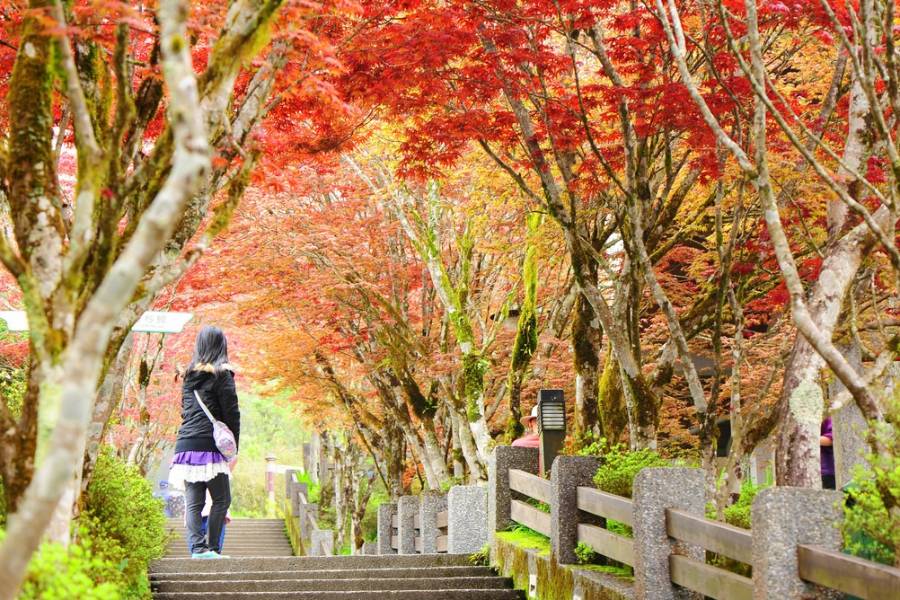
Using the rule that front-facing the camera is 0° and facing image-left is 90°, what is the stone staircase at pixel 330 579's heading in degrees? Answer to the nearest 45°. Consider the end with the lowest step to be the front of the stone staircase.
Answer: approximately 0°

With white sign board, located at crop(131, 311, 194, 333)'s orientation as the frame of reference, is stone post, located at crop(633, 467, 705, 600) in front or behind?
in front

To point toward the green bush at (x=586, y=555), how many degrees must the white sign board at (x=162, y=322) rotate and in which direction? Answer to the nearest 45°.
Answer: approximately 45° to its left

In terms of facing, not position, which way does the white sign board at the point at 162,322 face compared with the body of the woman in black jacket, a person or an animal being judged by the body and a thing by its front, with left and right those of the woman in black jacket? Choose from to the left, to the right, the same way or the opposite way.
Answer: the opposite way

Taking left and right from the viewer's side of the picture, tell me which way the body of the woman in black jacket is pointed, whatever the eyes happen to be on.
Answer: facing away from the viewer

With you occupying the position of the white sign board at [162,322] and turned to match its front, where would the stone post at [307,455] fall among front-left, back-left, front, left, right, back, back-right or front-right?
back

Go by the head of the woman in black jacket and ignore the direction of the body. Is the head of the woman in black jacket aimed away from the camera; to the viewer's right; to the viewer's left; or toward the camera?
away from the camera

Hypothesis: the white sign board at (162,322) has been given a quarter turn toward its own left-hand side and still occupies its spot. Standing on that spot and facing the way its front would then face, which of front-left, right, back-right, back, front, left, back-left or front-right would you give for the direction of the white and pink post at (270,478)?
left

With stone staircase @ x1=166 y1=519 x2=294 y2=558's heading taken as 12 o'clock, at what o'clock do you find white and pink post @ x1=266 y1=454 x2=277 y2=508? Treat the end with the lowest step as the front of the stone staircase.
The white and pink post is roughly at 6 o'clock from the stone staircase.

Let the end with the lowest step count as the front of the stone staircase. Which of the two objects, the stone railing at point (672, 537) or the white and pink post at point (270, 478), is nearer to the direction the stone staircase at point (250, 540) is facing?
the stone railing

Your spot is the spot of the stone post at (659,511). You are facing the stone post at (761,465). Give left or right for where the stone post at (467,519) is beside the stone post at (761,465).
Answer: left
